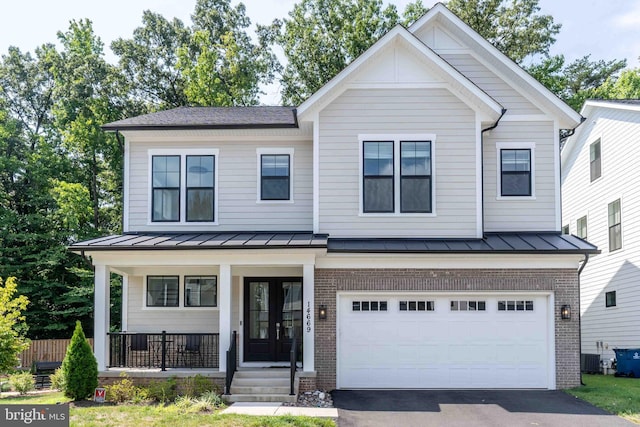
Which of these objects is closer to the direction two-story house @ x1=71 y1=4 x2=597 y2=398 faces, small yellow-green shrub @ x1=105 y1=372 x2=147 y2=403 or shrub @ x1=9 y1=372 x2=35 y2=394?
the small yellow-green shrub

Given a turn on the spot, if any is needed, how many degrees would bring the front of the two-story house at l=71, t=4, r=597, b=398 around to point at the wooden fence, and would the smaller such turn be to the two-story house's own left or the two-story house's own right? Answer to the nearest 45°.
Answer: approximately 135° to the two-story house's own right

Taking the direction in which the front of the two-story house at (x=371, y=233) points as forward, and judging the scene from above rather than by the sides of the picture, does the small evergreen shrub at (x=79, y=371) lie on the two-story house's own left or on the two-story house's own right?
on the two-story house's own right

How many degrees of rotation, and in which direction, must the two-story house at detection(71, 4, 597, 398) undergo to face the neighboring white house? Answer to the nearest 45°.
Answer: approximately 135° to its left

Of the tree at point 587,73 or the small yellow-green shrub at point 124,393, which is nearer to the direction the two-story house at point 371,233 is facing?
the small yellow-green shrub

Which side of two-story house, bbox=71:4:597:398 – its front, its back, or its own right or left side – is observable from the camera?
front
